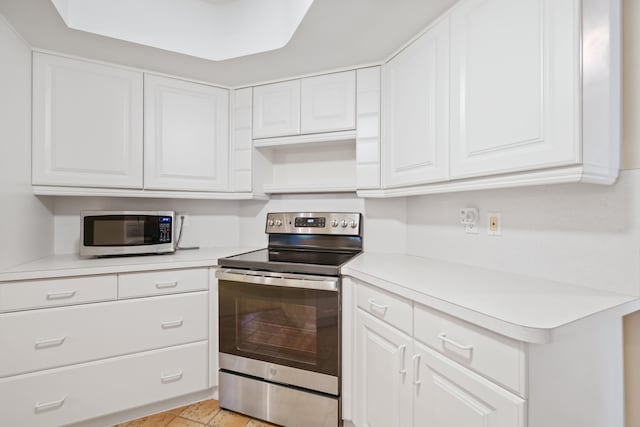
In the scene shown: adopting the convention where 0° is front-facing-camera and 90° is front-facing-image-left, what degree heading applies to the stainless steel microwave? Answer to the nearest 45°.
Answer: approximately 0°

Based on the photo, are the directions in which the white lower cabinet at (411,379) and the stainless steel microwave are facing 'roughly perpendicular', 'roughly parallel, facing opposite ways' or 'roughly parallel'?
roughly perpendicular

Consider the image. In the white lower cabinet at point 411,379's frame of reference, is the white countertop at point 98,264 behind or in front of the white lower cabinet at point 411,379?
in front

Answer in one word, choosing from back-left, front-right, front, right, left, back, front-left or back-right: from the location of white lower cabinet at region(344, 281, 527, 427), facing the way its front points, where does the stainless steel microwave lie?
front-right

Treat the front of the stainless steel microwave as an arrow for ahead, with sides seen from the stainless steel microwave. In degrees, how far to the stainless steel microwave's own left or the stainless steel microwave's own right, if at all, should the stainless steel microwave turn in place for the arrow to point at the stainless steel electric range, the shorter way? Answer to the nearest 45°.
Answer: approximately 45° to the stainless steel microwave's own left

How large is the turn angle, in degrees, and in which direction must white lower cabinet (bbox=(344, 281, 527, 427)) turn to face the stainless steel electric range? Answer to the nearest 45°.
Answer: approximately 90° to its right

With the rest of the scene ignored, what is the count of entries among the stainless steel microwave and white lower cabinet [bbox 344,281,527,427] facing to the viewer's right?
0

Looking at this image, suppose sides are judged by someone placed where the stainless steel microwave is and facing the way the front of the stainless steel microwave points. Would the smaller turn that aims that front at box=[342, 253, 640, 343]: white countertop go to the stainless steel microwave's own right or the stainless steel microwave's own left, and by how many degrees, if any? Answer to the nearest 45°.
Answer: approximately 45° to the stainless steel microwave's own left

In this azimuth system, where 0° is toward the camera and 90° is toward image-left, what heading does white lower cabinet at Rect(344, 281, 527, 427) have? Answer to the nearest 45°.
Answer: approximately 45°

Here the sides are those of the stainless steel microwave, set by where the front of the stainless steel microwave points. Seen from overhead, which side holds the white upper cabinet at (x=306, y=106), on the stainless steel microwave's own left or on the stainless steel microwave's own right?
on the stainless steel microwave's own left
